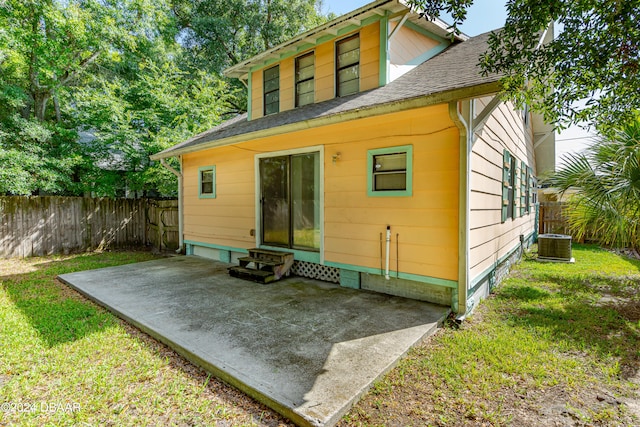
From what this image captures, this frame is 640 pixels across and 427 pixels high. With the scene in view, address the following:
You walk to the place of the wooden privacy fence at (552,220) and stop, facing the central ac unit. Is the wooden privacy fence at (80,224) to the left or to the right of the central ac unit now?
right

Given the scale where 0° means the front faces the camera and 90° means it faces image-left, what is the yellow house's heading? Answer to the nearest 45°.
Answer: approximately 225°

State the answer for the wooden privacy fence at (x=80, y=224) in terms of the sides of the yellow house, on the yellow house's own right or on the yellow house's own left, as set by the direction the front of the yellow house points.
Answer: on the yellow house's own left

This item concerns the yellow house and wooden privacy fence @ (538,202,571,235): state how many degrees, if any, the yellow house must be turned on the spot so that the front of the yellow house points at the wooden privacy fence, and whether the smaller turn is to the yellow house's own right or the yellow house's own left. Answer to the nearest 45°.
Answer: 0° — it already faces it
